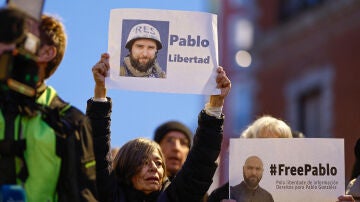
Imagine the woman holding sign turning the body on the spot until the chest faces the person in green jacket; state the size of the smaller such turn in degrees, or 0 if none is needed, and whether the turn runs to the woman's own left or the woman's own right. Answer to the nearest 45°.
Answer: approximately 90° to the woman's own right

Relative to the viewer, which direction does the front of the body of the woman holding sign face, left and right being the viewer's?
facing the viewer and to the right of the viewer
